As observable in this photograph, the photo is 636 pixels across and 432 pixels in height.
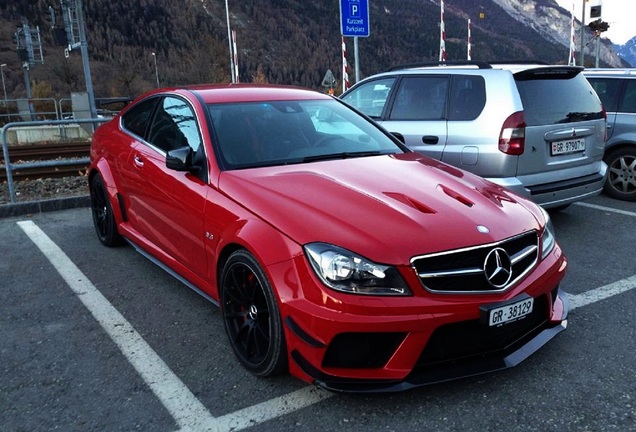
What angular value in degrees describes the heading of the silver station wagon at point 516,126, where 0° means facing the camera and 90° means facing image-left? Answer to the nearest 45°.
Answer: approximately 135°

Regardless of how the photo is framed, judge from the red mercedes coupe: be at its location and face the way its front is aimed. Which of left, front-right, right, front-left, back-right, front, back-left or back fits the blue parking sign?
back-left

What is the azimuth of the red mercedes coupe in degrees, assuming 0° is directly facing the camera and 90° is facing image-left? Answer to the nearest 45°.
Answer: approximately 315°

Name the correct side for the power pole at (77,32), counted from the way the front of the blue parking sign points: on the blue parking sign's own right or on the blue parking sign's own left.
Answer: on the blue parking sign's own right

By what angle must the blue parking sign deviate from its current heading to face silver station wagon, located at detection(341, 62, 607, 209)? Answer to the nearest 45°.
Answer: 0° — it already faces it

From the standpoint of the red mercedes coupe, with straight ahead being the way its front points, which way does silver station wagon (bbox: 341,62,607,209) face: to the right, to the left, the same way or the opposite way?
the opposite way

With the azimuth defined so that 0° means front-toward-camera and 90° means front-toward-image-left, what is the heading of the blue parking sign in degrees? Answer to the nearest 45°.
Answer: approximately 0°

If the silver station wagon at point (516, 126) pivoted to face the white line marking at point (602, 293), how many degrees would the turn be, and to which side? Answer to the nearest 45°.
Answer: approximately 135° to its left

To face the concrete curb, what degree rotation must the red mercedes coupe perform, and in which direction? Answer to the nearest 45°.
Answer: approximately 180°

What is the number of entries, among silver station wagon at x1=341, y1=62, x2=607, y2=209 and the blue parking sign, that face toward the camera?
1

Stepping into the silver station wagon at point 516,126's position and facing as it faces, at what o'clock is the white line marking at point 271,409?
The white line marking is roughly at 8 o'clock from the silver station wagon.

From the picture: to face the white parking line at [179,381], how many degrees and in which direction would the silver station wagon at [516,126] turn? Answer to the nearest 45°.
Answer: approximately 90° to its left

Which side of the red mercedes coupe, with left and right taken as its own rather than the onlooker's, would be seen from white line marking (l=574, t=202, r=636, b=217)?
left
